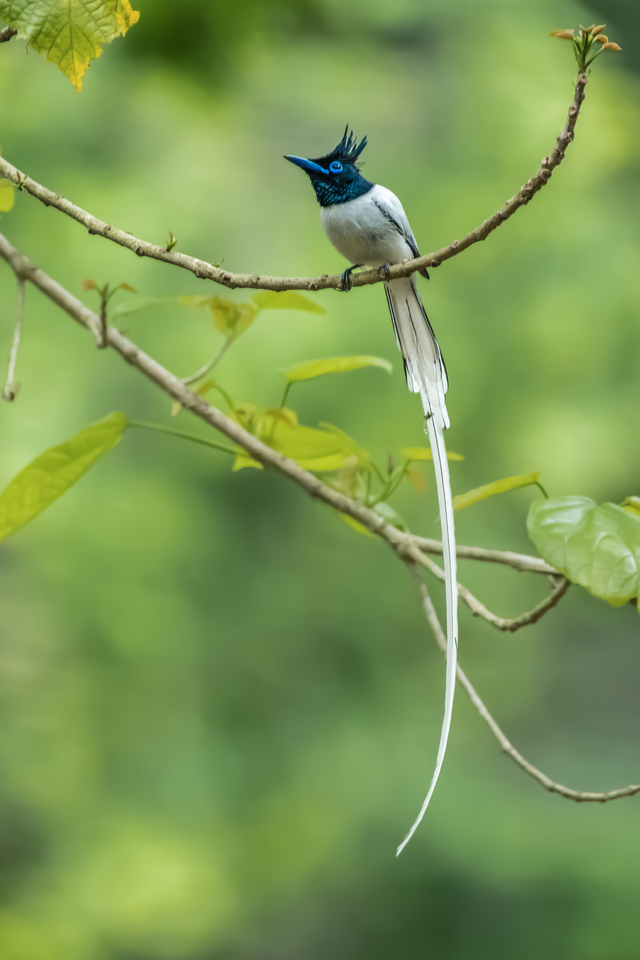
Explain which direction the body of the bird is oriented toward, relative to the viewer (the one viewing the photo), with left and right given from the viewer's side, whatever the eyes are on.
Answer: facing the viewer and to the left of the viewer
